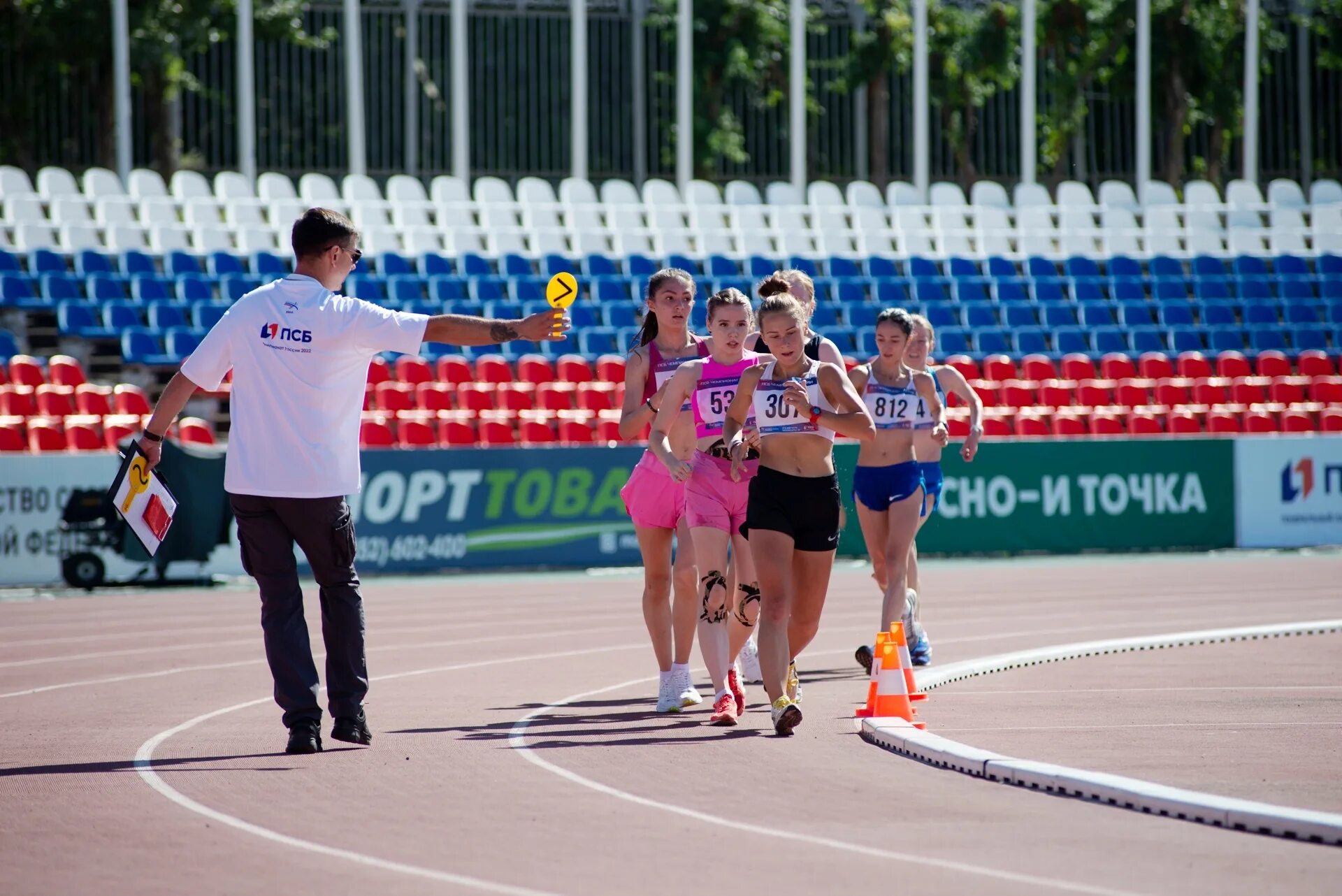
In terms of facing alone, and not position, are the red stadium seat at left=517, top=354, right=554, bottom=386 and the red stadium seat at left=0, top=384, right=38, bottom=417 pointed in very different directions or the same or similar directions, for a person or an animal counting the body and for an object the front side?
same or similar directions

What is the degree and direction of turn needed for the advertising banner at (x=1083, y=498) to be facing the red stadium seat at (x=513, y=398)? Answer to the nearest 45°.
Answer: approximately 90° to its right

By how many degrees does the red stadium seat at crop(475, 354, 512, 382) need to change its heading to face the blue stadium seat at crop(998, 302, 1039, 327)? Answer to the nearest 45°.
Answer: approximately 135° to its left

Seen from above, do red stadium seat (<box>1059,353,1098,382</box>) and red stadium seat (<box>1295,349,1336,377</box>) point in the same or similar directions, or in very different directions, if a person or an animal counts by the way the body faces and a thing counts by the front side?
same or similar directions

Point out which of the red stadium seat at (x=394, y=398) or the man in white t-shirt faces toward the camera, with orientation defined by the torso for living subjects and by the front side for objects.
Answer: the red stadium seat

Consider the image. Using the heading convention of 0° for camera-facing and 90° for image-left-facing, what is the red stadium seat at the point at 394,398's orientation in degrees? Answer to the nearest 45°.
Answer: approximately 0°

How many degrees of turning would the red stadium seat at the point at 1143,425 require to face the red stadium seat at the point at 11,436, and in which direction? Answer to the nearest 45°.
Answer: approximately 45° to its right

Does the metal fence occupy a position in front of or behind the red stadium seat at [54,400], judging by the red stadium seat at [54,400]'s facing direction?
behind

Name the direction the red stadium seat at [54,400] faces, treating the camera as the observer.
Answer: facing the viewer

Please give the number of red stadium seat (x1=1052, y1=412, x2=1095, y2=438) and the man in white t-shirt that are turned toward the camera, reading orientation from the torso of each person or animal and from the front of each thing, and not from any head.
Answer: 1

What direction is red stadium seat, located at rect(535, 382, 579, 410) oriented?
toward the camera

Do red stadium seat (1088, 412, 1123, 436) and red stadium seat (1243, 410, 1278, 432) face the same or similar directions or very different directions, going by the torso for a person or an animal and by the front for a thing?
same or similar directions
